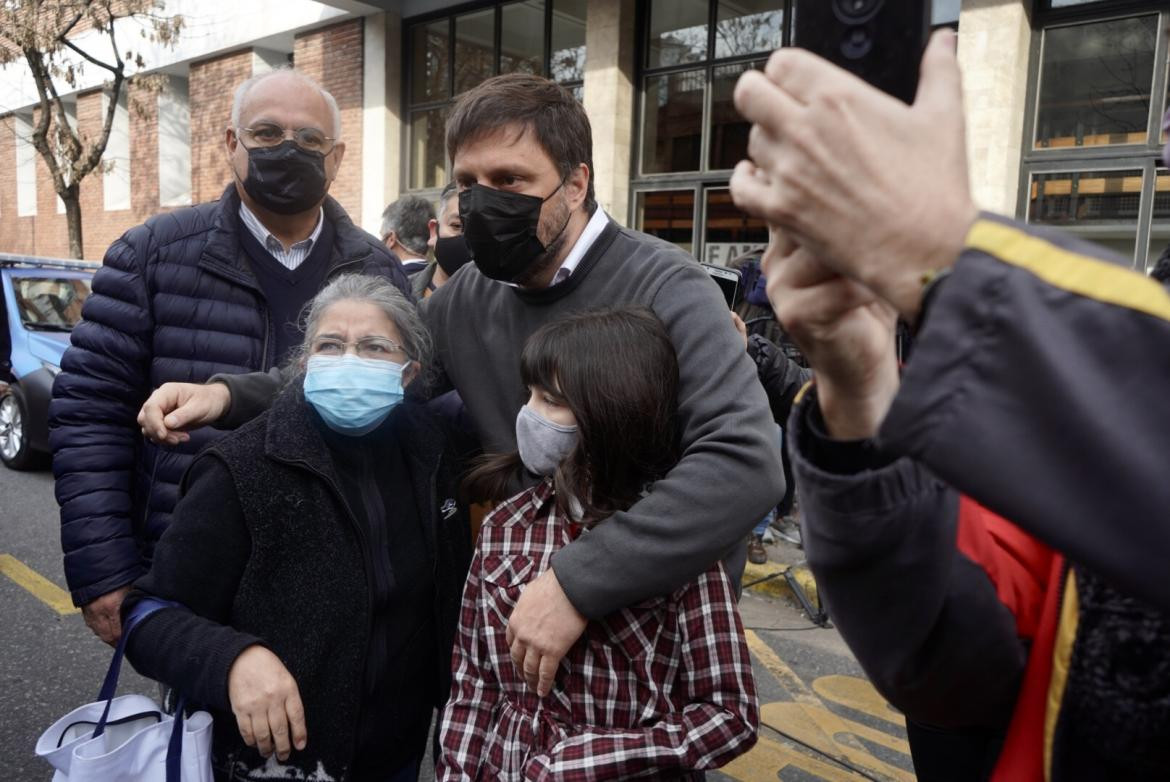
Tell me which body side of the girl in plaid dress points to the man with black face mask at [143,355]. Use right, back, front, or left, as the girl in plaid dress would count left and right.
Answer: right

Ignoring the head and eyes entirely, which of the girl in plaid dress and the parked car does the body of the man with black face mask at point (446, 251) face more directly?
the girl in plaid dress

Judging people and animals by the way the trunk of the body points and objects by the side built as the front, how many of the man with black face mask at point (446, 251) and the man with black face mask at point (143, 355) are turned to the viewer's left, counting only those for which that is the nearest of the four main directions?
0

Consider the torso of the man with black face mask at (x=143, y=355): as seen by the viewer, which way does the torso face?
toward the camera

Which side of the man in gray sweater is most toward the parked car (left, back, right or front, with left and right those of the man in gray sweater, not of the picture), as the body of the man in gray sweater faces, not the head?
right

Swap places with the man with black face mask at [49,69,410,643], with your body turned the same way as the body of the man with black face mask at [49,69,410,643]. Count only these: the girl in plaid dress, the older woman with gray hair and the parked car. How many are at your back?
1

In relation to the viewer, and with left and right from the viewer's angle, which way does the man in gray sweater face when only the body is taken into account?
facing the viewer and to the left of the viewer

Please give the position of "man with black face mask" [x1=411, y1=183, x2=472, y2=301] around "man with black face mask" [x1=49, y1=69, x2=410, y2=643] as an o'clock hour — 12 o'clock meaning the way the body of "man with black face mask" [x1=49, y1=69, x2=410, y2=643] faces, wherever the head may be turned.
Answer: "man with black face mask" [x1=411, y1=183, x2=472, y2=301] is roughly at 7 o'clock from "man with black face mask" [x1=49, y1=69, x2=410, y2=643].

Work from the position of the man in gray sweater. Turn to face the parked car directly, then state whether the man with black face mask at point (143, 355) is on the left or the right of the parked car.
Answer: left

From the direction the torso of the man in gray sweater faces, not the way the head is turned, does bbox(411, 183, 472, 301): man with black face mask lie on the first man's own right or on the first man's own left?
on the first man's own right

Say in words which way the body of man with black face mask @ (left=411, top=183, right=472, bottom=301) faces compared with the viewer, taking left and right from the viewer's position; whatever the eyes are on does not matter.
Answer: facing the viewer and to the right of the viewer

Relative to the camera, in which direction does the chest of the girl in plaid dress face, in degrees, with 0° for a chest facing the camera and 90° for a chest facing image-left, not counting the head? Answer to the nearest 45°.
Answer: approximately 45°
